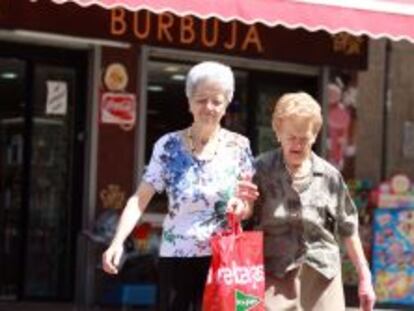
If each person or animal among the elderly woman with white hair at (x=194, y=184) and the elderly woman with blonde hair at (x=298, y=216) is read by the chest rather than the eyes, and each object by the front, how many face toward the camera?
2

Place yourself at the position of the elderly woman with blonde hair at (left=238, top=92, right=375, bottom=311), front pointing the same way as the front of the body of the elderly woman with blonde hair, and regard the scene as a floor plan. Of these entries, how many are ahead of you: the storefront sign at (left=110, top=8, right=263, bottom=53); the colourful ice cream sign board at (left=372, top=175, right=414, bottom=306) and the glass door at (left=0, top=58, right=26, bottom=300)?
0

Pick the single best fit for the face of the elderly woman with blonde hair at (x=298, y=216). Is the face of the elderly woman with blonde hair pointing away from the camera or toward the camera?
toward the camera

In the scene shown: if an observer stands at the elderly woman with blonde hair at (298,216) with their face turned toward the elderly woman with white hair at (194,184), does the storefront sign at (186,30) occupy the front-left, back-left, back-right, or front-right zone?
front-right

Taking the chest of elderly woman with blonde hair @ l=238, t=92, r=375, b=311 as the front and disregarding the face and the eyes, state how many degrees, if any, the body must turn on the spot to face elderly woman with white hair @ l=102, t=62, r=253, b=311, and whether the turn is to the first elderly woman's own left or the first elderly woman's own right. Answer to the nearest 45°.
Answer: approximately 90° to the first elderly woman's own right

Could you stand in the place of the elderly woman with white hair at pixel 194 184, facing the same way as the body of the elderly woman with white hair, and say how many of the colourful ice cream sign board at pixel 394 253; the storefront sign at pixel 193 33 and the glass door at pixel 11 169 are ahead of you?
0

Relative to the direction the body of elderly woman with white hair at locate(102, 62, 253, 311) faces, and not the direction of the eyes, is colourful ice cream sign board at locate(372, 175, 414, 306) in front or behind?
behind

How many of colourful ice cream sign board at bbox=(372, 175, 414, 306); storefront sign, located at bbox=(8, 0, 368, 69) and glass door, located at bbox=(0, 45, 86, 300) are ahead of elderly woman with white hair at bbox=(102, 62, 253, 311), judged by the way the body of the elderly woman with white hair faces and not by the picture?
0

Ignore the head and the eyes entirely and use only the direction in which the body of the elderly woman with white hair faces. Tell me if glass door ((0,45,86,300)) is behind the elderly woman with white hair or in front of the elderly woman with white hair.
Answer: behind

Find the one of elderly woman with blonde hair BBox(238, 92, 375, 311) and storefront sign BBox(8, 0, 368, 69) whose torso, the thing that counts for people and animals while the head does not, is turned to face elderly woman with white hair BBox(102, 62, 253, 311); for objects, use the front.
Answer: the storefront sign

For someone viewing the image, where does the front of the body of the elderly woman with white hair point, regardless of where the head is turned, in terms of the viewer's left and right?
facing the viewer

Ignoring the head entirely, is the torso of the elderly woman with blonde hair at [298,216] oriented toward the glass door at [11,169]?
no

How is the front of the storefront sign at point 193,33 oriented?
toward the camera

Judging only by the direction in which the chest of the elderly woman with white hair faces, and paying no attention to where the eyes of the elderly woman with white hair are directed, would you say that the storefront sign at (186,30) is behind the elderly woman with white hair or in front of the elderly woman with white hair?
behind

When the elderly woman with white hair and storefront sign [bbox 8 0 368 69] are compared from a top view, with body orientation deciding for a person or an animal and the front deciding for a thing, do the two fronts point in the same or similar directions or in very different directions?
same or similar directions

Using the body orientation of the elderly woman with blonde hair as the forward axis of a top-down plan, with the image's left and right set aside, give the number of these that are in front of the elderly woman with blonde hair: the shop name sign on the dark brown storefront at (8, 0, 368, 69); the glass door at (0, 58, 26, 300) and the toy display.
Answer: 0

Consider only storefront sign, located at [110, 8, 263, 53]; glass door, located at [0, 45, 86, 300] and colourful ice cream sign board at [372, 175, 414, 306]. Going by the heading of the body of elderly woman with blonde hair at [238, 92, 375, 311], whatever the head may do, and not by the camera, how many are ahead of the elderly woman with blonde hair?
0

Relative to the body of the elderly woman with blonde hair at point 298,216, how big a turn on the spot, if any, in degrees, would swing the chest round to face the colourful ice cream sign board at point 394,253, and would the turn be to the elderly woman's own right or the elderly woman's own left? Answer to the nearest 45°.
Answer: approximately 180°

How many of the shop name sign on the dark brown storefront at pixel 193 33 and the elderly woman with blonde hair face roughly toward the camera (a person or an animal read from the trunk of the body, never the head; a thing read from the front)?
2

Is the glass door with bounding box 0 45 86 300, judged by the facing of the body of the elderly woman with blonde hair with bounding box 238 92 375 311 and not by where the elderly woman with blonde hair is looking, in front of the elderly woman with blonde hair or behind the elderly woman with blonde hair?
behind

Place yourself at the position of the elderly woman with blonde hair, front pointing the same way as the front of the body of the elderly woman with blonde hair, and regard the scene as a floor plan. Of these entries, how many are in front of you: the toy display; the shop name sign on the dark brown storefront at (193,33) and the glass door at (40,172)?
0

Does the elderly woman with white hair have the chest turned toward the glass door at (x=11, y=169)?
no
